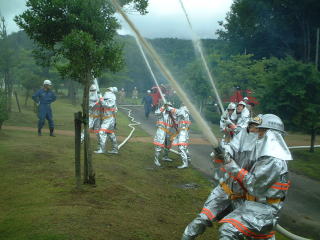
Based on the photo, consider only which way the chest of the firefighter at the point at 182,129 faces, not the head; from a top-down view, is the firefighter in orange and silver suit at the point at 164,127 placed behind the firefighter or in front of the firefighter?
in front

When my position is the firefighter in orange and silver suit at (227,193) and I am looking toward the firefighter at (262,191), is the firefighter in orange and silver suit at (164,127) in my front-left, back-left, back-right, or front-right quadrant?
back-left

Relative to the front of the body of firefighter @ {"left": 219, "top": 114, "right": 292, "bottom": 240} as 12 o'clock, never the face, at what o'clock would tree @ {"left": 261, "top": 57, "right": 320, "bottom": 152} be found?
The tree is roughly at 3 o'clock from the firefighter.

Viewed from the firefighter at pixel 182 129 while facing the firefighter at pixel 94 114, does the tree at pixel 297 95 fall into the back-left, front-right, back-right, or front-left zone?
back-right

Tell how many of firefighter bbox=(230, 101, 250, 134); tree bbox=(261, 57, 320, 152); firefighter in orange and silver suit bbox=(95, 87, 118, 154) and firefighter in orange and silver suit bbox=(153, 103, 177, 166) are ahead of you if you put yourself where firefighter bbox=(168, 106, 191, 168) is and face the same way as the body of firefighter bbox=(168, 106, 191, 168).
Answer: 2
